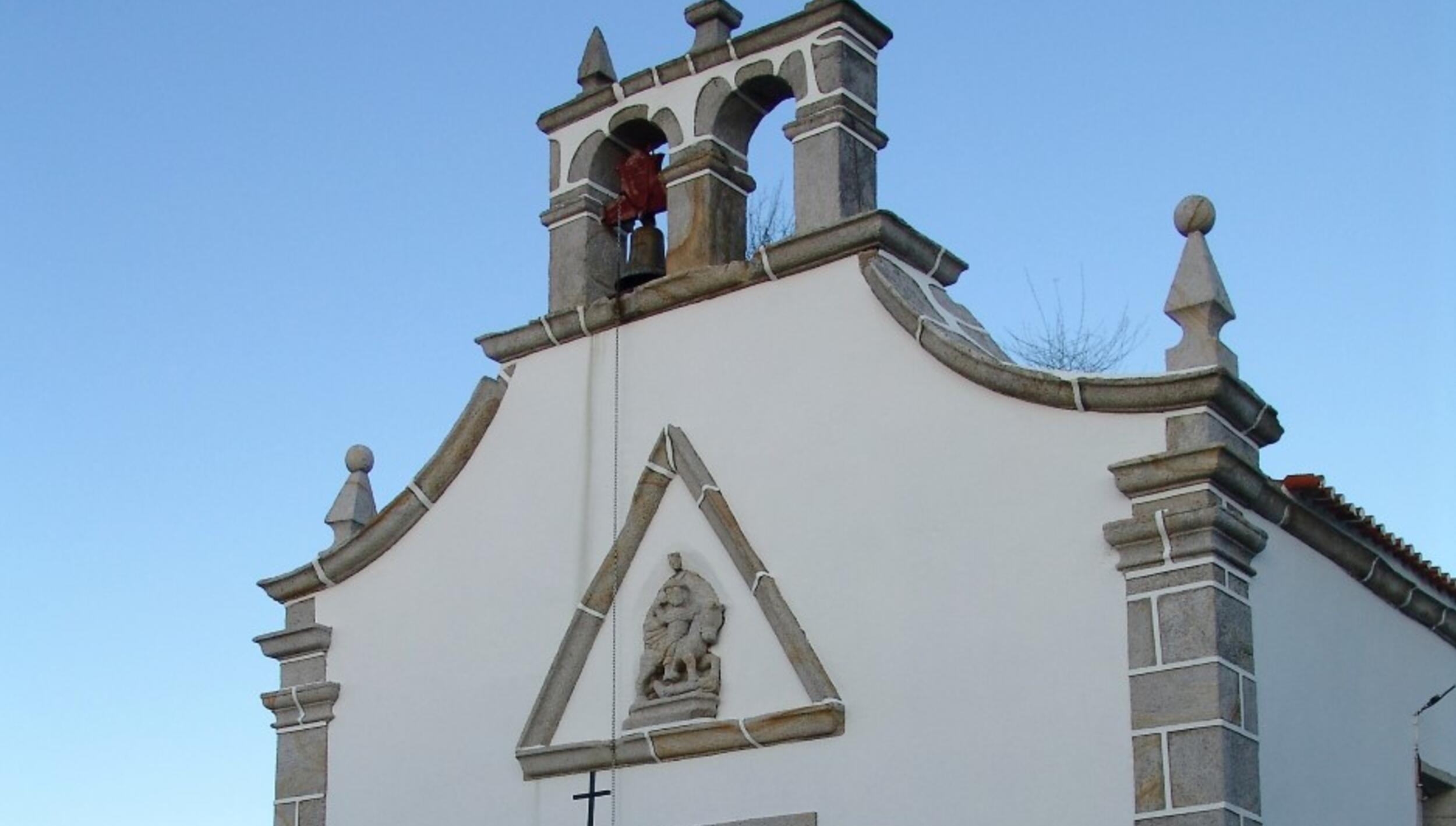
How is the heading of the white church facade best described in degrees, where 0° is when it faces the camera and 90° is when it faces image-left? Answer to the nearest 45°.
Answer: approximately 45°
